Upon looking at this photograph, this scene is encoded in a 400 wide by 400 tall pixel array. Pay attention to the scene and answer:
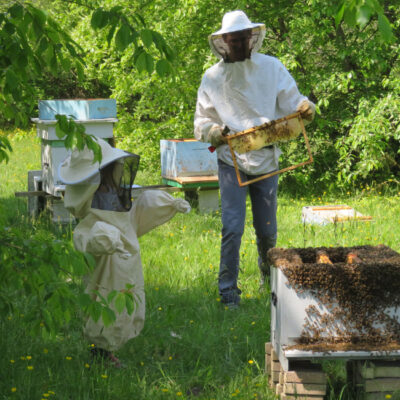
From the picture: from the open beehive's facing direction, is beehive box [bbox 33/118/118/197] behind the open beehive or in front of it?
behind

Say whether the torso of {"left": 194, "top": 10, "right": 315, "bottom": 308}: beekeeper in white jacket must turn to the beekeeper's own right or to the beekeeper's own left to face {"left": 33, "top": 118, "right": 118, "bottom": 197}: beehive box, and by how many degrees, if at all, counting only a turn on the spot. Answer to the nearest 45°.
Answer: approximately 135° to the beekeeper's own right

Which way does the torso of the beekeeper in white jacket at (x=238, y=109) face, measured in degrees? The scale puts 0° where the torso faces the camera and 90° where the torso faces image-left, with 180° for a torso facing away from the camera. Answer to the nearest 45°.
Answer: approximately 0°

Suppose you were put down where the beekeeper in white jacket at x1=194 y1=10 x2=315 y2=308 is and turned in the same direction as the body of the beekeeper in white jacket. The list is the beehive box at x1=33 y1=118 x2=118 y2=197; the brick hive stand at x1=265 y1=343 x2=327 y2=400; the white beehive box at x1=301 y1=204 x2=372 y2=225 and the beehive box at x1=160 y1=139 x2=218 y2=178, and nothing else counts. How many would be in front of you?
1

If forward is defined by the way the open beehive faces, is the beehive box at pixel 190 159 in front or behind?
behind

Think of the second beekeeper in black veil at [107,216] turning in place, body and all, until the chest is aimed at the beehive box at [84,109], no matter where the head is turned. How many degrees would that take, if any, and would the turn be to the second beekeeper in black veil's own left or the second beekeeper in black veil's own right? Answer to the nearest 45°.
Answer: approximately 135° to the second beekeeper in black veil's own left

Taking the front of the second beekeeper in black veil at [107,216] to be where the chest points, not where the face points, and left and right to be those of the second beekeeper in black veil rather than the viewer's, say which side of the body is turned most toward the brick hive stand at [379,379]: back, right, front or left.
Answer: front

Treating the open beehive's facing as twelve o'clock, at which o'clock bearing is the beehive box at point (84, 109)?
The beehive box is roughly at 5 o'clock from the open beehive.

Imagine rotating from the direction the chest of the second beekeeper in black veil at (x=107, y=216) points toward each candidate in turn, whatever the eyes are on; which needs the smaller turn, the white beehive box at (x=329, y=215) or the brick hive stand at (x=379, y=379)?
the brick hive stand

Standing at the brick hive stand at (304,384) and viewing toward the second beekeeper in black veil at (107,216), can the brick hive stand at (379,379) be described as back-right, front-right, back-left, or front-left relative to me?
back-right
